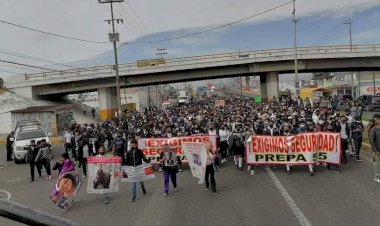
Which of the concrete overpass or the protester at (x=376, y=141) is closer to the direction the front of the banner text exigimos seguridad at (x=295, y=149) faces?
the protester

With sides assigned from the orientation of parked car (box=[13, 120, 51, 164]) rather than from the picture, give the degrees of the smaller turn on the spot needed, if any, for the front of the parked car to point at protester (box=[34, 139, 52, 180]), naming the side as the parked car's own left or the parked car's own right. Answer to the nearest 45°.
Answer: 0° — it already faces them

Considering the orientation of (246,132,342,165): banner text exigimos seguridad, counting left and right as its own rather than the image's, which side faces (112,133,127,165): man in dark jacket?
right

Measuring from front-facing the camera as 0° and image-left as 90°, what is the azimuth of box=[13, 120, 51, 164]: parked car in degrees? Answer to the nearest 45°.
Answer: approximately 0°

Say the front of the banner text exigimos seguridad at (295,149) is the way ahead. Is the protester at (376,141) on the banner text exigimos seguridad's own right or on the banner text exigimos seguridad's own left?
on the banner text exigimos seguridad's own left

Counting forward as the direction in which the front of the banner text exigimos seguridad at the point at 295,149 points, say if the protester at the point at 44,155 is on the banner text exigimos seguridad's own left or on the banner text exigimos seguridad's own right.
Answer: on the banner text exigimos seguridad's own right

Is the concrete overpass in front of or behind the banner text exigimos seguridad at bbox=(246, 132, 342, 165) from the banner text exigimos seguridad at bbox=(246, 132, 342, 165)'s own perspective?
behind

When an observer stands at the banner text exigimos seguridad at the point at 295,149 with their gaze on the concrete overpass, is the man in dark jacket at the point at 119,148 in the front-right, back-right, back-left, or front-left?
front-left

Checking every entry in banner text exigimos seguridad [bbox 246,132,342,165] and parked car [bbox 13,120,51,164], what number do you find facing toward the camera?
2

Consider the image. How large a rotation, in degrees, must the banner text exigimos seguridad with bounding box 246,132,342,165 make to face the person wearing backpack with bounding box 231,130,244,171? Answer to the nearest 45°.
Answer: approximately 90° to its right

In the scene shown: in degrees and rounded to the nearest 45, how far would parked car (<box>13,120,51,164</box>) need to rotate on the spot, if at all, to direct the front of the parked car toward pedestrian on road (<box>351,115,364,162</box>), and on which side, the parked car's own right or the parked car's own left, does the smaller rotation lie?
approximately 45° to the parked car's own left

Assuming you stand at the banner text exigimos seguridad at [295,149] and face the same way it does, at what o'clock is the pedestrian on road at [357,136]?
The pedestrian on road is roughly at 8 o'clock from the banner text exigimos seguridad.

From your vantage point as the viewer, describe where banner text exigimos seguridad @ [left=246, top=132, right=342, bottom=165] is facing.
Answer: facing the viewer
